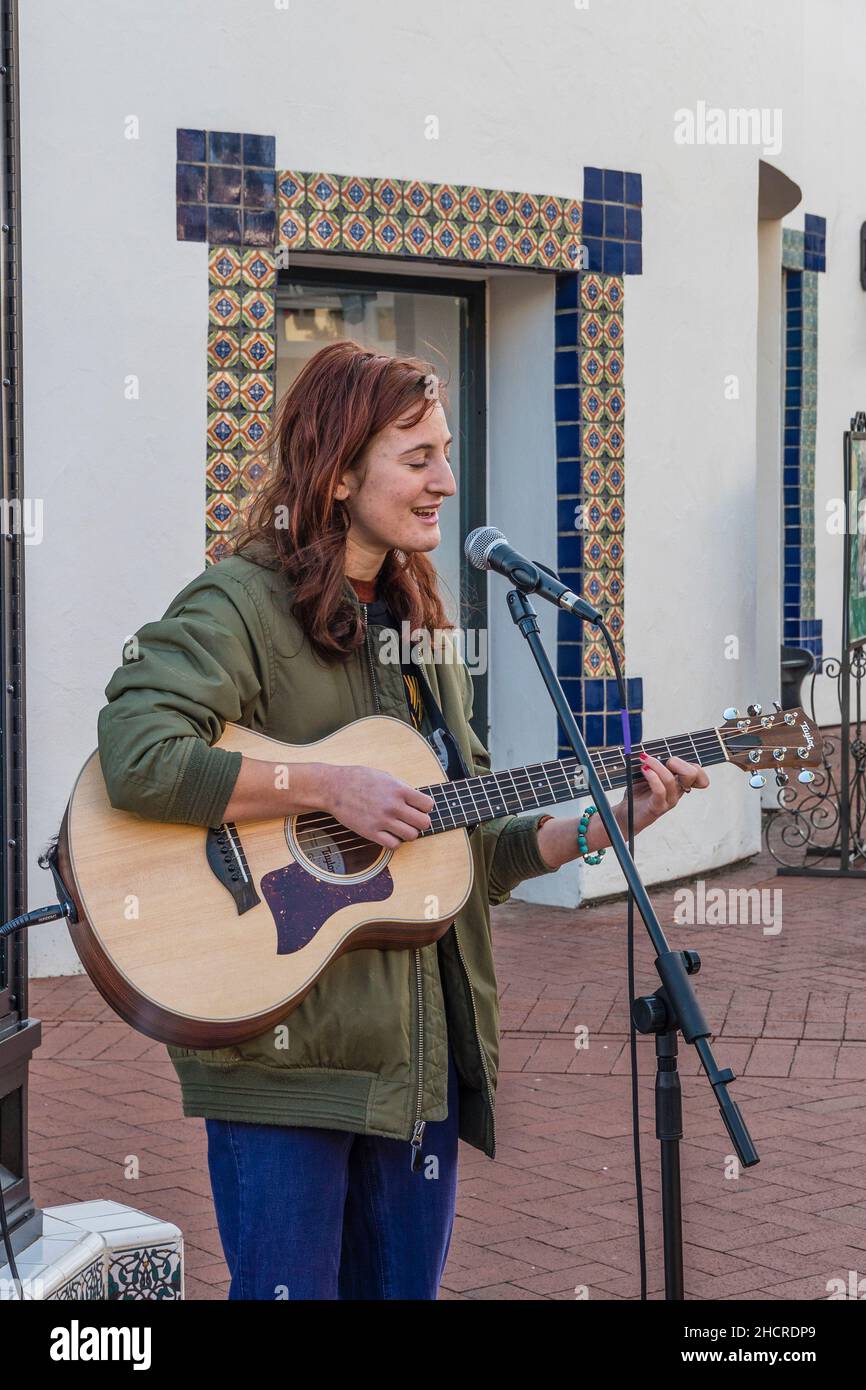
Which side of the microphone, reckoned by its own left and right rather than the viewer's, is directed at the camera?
left

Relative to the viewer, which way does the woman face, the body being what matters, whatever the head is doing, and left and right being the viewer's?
facing the viewer and to the right of the viewer

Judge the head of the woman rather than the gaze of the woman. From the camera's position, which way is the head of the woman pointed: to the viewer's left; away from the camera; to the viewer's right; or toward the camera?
to the viewer's right
